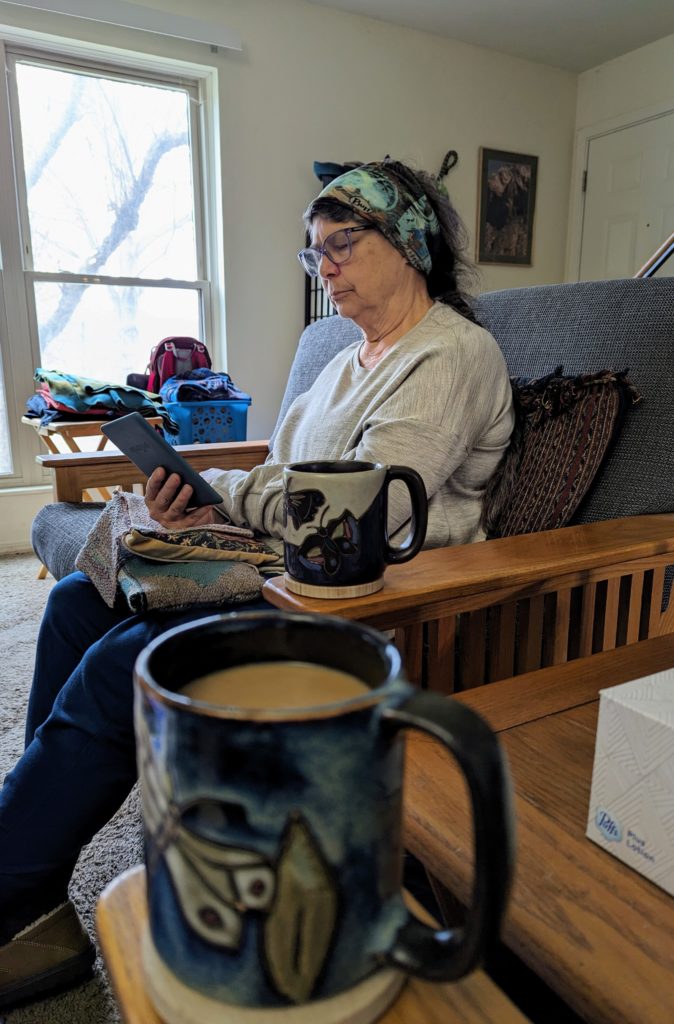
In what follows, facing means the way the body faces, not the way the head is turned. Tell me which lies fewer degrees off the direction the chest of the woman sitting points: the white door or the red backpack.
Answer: the red backpack

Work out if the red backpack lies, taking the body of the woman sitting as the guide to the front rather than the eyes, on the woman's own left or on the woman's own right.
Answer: on the woman's own right

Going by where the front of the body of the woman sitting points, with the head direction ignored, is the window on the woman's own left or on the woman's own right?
on the woman's own right

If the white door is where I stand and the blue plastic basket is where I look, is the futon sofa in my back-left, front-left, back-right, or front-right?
front-left

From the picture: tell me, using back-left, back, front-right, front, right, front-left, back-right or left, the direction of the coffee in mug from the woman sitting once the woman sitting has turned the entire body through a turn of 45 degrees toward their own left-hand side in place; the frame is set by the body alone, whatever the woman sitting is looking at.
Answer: front-left

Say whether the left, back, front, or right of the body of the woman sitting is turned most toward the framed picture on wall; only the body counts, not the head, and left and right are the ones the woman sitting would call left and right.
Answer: right

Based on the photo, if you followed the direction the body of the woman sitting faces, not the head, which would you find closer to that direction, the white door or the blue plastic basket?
the blue plastic basket

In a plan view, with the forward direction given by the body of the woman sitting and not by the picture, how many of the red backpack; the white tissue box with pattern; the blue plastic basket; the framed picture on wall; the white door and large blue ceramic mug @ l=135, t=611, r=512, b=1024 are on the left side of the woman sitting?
2

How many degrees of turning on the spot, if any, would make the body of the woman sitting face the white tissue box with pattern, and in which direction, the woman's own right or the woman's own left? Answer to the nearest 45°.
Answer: approximately 90° to the woman's own left

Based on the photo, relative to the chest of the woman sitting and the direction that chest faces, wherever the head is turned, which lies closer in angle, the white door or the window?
the window

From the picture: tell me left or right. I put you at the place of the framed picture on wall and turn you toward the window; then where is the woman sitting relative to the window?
left

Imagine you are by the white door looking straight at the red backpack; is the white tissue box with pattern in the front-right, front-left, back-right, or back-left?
front-left

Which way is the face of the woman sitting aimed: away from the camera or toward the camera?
toward the camera

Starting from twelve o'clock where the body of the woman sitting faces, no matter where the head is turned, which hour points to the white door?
The white door is roughly at 4 o'clock from the woman sitting.

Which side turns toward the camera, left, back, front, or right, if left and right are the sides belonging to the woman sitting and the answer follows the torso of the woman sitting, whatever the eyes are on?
left
